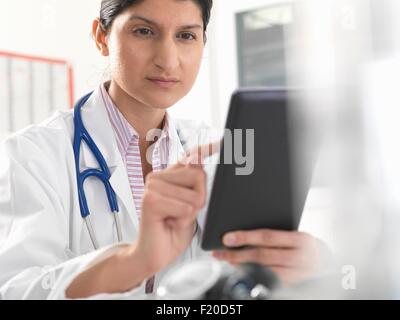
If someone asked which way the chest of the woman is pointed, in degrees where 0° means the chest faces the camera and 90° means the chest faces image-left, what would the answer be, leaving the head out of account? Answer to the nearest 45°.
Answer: approximately 315°
